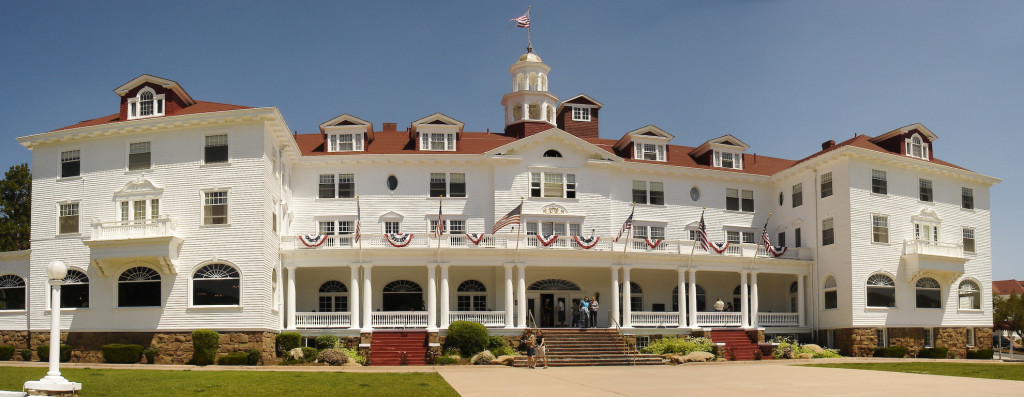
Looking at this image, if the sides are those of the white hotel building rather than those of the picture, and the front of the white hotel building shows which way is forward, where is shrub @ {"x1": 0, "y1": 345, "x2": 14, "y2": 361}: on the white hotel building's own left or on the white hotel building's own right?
on the white hotel building's own right

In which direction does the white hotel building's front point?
toward the camera

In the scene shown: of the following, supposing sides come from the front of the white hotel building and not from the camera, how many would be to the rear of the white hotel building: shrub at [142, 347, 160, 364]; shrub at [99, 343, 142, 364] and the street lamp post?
0

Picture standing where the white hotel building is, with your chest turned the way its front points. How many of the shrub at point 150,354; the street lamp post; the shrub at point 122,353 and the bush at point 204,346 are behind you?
0

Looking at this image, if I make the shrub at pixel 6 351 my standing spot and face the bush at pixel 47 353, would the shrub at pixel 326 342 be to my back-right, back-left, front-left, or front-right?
front-left

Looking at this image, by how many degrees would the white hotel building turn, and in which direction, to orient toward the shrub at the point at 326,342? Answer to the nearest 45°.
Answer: approximately 45° to its right

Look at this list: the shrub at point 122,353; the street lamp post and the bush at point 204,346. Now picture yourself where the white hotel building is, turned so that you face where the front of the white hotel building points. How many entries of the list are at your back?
0

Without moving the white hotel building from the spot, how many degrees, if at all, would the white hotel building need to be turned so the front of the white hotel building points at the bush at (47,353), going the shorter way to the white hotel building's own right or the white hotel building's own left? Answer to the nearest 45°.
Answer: approximately 45° to the white hotel building's own right

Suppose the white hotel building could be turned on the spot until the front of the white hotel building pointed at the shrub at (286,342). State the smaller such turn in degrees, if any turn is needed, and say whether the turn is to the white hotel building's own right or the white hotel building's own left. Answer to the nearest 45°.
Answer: approximately 45° to the white hotel building's own right
